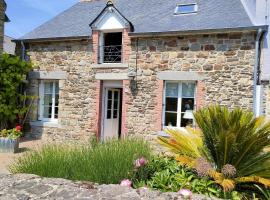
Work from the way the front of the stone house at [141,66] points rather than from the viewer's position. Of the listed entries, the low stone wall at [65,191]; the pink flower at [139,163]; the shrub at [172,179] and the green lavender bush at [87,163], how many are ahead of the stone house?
4

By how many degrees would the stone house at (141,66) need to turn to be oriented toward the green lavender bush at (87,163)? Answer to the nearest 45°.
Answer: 0° — it already faces it

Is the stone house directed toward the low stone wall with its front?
yes

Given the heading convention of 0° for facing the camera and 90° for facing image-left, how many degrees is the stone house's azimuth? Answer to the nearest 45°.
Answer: approximately 0°

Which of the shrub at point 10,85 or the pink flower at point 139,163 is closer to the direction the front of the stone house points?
the pink flower

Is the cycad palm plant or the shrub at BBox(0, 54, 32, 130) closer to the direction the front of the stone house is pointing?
the cycad palm plant

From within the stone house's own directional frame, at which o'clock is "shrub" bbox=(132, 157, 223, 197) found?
The shrub is roughly at 12 o'clock from the stone house.

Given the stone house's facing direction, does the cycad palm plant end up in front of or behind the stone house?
in front

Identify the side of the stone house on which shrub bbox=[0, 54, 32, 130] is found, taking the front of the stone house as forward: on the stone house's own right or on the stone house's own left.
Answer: on the stone house's own right

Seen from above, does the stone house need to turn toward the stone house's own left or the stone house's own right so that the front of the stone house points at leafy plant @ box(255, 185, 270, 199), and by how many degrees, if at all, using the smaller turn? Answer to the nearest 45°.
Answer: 0° — it already faces it
